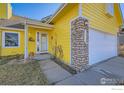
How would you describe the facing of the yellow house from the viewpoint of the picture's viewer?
facing the viewer and to the right of the viewer
